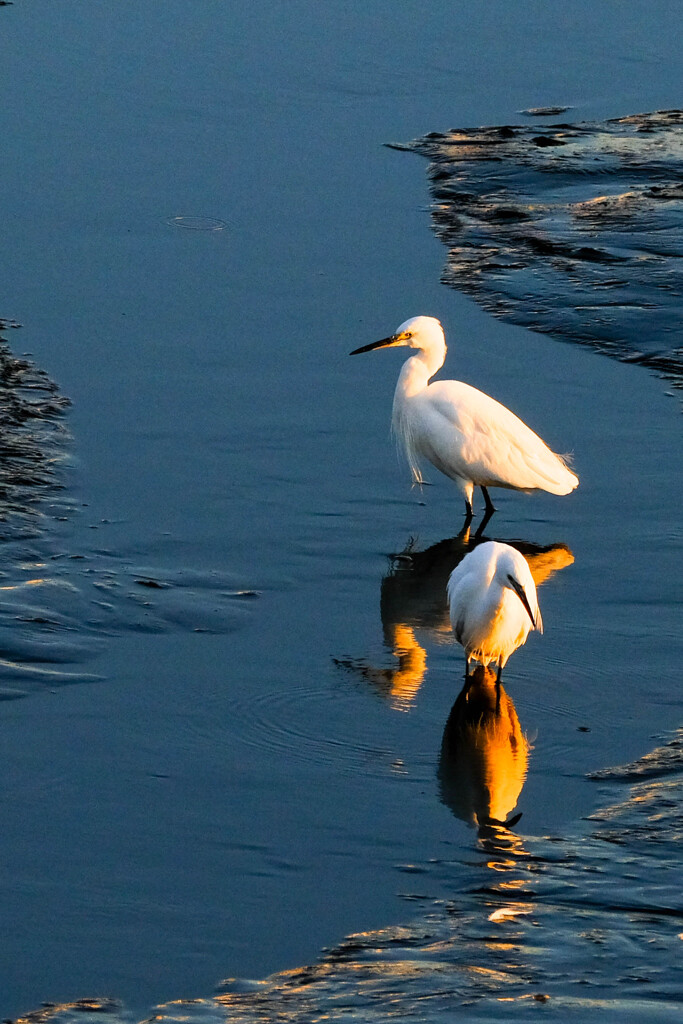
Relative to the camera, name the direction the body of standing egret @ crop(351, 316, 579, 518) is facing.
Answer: to the viewer's left
